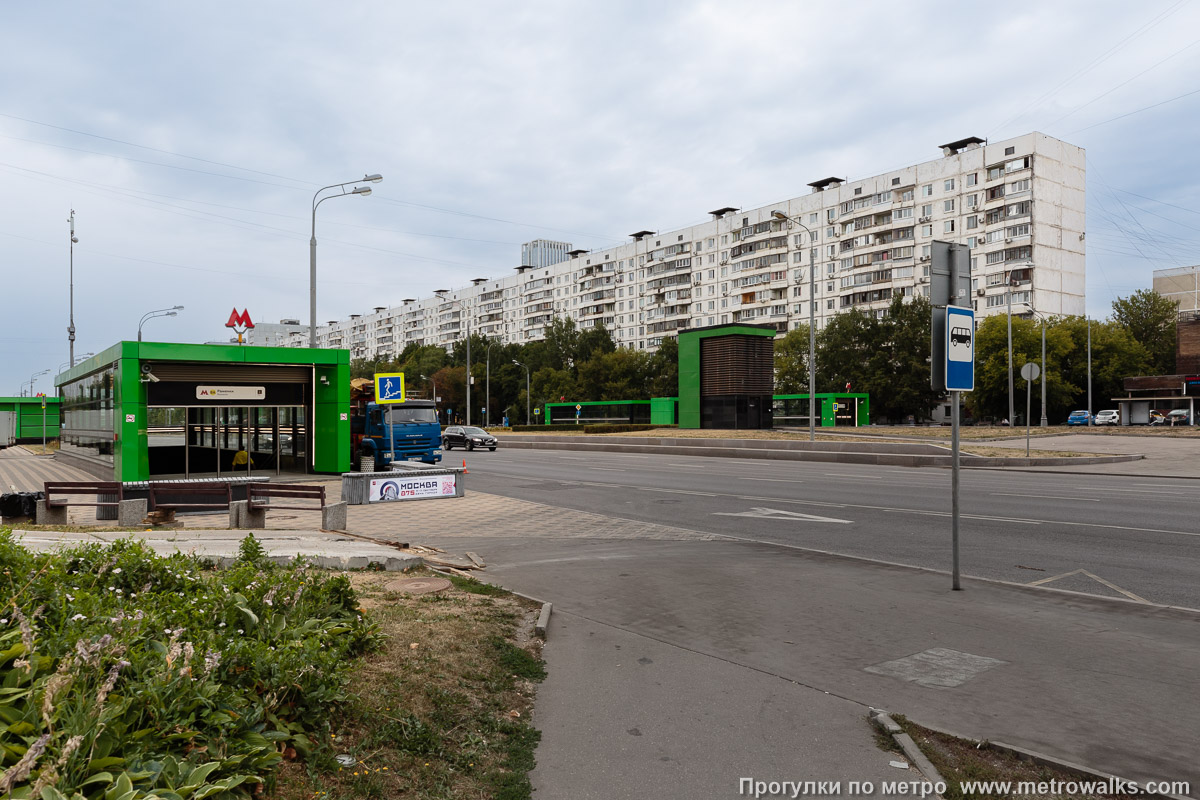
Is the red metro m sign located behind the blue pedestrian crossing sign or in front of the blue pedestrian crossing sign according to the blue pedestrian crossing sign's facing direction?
behind

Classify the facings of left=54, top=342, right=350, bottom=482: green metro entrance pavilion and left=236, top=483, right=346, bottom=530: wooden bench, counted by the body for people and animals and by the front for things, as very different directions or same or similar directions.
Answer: very different directions

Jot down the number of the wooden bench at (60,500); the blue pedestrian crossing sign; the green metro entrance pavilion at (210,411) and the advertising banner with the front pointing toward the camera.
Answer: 3

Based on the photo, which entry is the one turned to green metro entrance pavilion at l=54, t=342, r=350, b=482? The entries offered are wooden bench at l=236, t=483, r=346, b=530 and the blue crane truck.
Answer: the wooden bench

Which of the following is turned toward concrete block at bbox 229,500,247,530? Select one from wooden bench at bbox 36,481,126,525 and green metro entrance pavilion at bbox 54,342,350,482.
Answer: the green metro entrance pavilion

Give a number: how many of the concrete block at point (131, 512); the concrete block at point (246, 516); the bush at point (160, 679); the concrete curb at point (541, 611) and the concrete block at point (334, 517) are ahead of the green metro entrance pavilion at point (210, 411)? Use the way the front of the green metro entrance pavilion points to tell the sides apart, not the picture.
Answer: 5

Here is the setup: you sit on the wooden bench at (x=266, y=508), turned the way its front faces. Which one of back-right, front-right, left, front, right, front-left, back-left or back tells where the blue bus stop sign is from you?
back-right

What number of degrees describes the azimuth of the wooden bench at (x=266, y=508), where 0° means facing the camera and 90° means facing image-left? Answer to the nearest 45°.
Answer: approximately 180°

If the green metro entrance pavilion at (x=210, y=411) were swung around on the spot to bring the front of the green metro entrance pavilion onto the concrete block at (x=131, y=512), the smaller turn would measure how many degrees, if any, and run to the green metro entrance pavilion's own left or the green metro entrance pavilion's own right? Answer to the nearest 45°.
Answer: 0° — it already faces it

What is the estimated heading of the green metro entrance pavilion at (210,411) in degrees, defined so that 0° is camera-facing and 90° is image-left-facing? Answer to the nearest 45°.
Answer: approximately 0°

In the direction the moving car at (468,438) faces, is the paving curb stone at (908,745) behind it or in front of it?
in front
